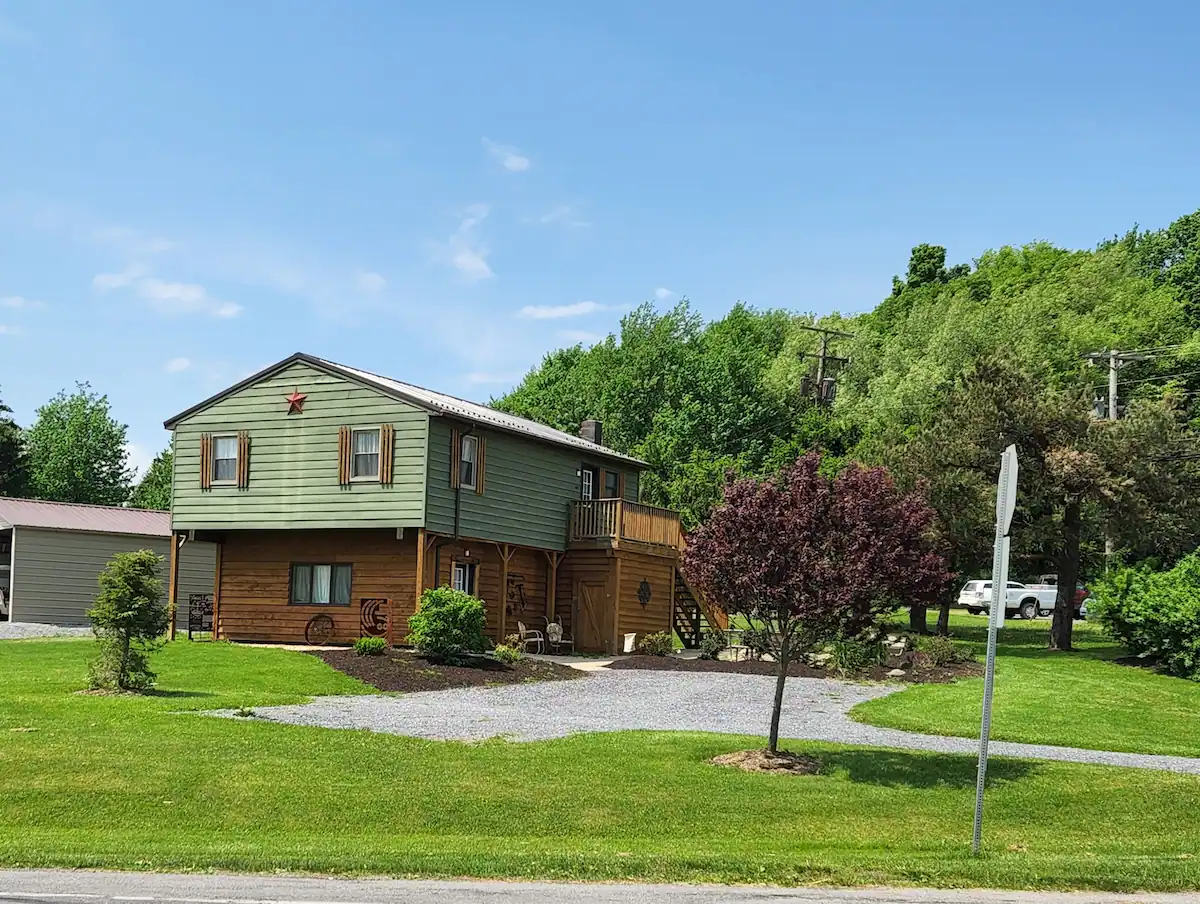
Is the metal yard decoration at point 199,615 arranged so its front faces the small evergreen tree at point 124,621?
yes

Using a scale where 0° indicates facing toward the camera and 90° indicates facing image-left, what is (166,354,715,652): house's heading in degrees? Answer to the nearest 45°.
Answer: approximately 315°

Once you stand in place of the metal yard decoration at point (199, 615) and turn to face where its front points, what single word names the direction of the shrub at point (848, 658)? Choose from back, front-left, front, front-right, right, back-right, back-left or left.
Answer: front-left

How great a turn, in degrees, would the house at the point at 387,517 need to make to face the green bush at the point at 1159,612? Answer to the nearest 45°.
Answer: approximately 45° to its left

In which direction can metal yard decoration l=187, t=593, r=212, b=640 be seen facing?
toward the camera

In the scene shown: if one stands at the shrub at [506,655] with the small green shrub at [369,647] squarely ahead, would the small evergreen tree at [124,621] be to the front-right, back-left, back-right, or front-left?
front-left

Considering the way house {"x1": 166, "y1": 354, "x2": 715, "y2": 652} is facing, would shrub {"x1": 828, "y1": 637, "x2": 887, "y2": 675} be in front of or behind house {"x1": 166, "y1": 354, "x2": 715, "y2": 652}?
in front

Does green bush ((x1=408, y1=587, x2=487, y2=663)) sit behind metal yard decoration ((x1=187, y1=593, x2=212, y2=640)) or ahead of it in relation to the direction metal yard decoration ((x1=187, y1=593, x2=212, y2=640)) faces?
ahead

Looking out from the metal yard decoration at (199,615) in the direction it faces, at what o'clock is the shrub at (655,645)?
The shrub is roughly at 10 o'clock from the metal yard decoration.

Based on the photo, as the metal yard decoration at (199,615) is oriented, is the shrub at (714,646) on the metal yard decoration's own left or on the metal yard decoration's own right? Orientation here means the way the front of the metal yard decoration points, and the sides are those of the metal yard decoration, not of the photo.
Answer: on the metal yard decoration's own left

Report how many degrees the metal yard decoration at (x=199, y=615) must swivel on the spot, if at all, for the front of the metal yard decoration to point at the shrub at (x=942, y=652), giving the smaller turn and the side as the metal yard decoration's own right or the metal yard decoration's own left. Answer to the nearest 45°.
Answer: approximately 45° to the metal yard decoration's own left
